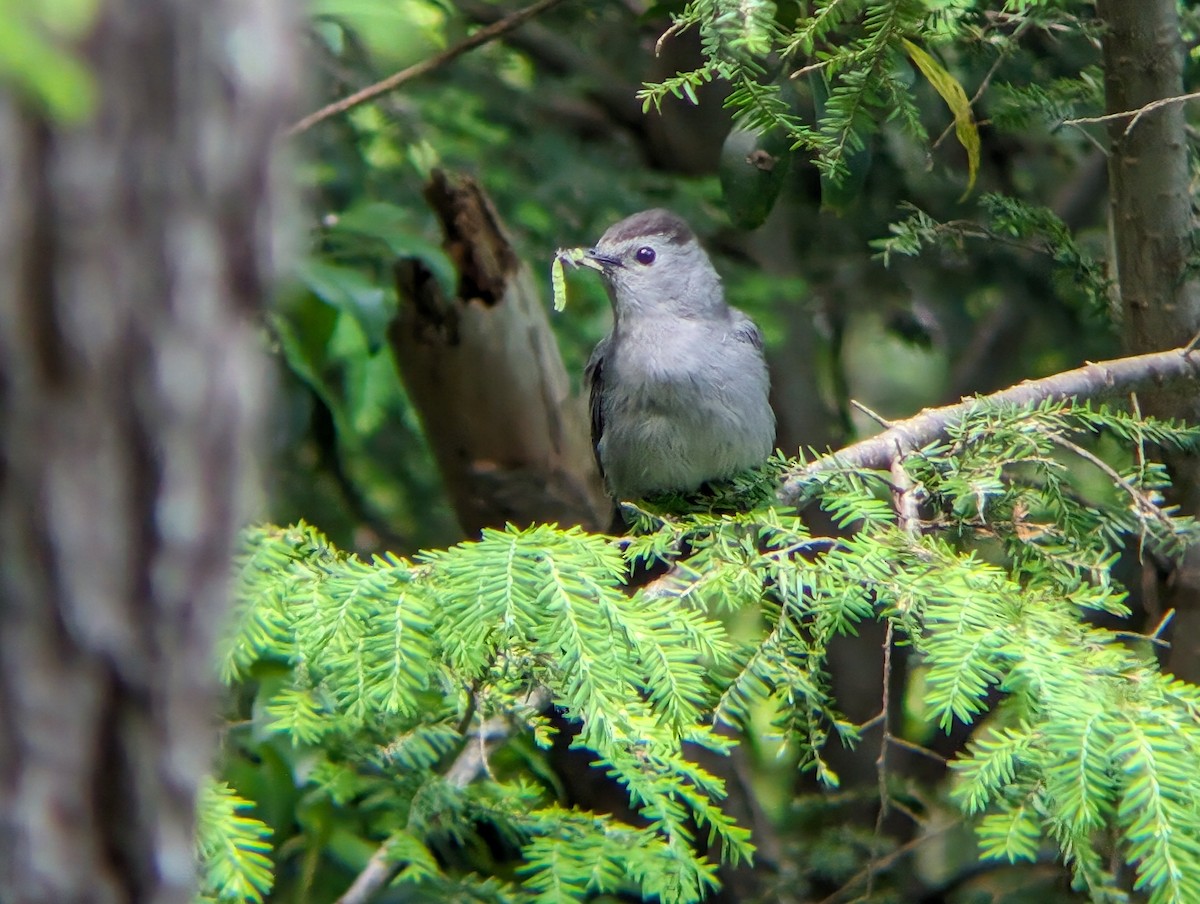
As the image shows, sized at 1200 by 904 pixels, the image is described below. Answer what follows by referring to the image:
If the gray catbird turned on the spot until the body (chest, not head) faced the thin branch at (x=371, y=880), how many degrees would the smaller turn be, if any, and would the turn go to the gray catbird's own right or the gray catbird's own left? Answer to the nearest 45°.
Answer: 0° — it already faces it

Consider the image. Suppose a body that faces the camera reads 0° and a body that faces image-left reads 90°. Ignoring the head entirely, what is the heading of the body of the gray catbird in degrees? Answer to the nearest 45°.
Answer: approximately 0°

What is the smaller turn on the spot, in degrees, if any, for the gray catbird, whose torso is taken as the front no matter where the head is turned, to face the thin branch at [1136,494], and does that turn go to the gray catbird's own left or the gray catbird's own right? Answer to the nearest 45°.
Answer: approximately 45° to the gray catbird's own left

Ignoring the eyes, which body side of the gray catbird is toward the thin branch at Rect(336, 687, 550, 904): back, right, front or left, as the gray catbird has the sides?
front

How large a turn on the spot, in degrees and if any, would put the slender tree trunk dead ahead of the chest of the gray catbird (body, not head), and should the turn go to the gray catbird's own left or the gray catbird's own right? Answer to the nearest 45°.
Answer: approximately 45° to the gray catbird's own left

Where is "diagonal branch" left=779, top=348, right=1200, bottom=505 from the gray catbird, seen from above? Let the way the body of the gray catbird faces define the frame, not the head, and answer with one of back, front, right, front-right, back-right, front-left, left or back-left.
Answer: front-left

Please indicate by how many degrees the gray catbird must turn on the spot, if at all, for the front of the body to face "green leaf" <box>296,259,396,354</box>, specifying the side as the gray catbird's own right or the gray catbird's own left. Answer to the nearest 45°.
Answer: approximately 90° to the gray catbird's own right
